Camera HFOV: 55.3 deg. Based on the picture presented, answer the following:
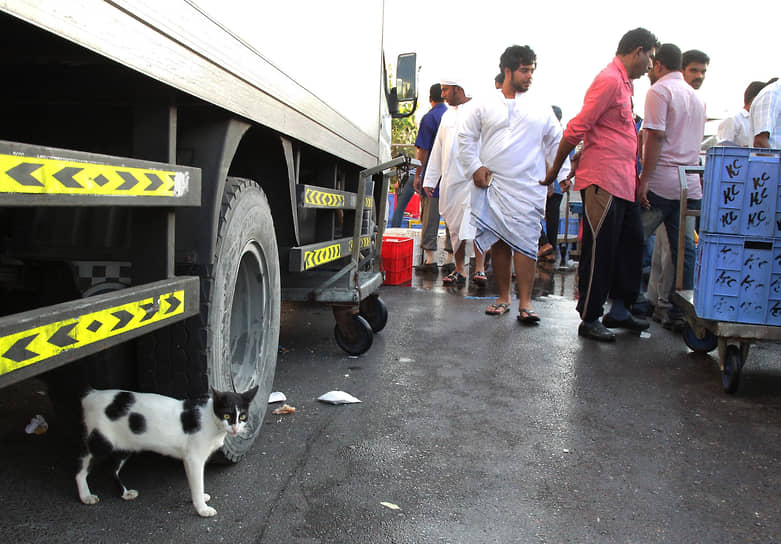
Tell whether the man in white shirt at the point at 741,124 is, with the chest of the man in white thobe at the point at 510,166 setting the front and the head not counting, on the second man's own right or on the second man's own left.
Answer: on the second man's own left

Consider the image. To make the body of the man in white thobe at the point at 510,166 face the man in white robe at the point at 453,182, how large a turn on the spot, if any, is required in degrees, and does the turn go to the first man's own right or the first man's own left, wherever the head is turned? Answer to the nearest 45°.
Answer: approximately 180°

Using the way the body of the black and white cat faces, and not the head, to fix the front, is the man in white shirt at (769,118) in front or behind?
in front

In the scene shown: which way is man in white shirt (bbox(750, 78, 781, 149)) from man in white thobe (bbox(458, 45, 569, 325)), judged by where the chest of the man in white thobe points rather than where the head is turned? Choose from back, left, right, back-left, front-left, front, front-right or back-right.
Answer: left

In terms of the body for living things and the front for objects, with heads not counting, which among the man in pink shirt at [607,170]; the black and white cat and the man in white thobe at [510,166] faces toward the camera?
the man in white thobe

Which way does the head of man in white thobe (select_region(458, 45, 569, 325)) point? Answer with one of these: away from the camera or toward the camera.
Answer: toward the camera

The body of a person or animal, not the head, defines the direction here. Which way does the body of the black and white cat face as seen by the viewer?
to the viewer's right

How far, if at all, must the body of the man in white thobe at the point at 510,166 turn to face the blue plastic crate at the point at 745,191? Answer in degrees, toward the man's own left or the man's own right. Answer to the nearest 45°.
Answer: approximately 45° to the man's own left

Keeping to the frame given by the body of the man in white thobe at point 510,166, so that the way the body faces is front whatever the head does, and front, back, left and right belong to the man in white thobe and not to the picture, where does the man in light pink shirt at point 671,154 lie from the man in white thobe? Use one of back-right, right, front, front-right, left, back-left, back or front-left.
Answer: left

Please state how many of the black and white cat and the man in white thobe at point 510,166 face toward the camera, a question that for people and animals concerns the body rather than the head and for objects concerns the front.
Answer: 1

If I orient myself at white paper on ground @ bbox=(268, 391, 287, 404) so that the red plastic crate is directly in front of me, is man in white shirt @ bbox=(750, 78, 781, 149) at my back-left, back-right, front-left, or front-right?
front-right

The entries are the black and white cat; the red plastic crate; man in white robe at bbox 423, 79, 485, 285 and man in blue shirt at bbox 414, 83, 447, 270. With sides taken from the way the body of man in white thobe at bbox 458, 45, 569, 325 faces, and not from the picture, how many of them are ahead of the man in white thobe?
1

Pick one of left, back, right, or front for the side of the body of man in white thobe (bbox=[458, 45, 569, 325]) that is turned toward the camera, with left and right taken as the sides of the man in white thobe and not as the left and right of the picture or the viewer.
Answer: front
